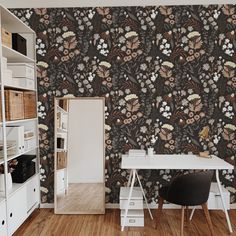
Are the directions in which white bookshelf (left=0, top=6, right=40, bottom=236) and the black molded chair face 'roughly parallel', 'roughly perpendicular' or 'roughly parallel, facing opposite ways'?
roughly perpendicular

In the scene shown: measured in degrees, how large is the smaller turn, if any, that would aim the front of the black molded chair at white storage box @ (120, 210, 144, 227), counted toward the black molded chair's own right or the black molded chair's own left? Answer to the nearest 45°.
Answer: approximately 45° to the black molded chair's own left

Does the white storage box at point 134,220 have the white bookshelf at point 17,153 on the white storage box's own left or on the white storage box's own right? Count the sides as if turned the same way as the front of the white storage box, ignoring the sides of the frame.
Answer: on the white storage box's own right

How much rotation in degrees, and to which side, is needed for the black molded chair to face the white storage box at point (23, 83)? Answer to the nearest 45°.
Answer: approximately 45° to its left

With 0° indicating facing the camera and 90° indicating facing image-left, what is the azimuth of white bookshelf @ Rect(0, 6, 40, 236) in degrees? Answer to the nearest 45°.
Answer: approximately 270°

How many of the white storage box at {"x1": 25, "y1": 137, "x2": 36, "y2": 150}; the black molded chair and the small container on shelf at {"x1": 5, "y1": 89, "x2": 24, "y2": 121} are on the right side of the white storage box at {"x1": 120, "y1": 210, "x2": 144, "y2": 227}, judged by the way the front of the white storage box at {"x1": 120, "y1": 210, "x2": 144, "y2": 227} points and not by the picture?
2

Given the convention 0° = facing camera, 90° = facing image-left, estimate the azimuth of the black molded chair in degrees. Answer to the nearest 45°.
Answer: approximately 135°
